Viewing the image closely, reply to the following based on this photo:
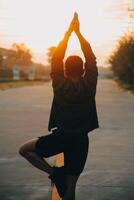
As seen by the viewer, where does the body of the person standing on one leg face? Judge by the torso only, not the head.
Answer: away from the camera
